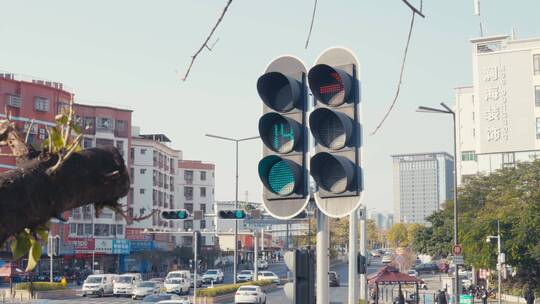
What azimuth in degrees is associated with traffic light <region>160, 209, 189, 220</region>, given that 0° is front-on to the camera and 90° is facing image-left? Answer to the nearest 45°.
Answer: approximately 0°

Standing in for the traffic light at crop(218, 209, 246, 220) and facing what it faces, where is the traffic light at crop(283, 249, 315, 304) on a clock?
the traffic light at crop(283, 249, 315, 304) is roughly at 12 o'clock from the traffic light at crop(218, 209, 246, 220).

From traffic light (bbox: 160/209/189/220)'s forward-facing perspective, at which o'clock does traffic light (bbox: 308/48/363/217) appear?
traffic light (bbox: 308/48/363/217) is roughly at 12 o'clock from traffic light (bbox: 160/209/189/220).

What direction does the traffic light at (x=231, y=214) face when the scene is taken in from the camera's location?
facing the viewer

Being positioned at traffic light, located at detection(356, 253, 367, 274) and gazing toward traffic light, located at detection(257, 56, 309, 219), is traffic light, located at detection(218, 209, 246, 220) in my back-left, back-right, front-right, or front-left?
back-right

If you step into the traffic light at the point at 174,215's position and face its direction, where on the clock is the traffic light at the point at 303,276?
the traffic light at the point at 303,276 is roughly at 12 o'clock from the traffic light at the point at 174,215.

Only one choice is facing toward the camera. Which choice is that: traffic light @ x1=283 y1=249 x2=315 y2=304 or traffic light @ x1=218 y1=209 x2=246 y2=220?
traffic light @ x1=218 y1=209 x2=246 y2=220

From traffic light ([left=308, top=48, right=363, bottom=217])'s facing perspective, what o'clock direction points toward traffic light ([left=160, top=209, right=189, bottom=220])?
traffic light ([left=160, top=209, right=189, bottom=220]) is roughly at 4 o'clock from traffic light ([left=308, top=48, right=363, bottom=217]).

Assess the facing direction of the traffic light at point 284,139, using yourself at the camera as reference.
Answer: facing the viewer and to the left of the viewer

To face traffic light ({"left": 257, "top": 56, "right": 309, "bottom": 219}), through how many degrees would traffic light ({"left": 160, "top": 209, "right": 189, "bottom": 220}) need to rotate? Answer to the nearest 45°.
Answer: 0° — it already faces it

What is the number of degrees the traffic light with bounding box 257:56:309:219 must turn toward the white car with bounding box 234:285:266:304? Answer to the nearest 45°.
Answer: approximately 135° to its right
